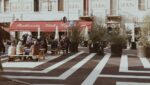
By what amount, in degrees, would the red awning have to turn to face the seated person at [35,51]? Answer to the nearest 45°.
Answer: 0° — it already faces them

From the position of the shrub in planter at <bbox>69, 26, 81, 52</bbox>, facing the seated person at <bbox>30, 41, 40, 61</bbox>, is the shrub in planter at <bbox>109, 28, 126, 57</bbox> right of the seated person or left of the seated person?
left

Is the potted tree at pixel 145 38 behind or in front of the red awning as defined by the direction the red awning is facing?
in front

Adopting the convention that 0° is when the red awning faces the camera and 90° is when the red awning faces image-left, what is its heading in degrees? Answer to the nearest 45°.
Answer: approximately 0°

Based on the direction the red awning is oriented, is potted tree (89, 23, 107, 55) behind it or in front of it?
in front
